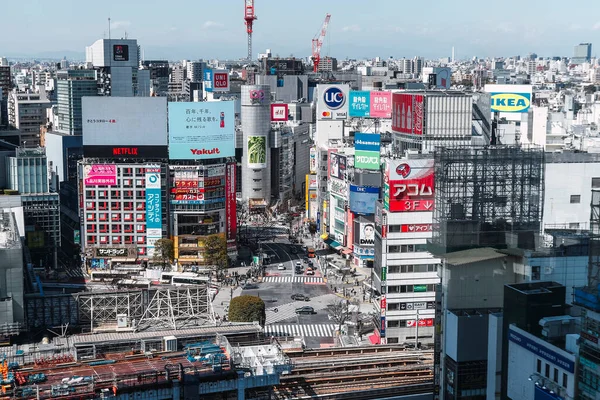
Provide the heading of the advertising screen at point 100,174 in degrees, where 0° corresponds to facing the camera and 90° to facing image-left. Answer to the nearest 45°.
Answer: approximately 0°

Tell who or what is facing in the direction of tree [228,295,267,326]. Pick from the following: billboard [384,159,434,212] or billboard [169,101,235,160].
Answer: billboard [169,101,235,160]

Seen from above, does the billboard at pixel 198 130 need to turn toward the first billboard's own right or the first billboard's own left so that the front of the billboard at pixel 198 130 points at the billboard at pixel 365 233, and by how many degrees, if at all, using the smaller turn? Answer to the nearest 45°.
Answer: approximately 90° to the first billboard's own left
